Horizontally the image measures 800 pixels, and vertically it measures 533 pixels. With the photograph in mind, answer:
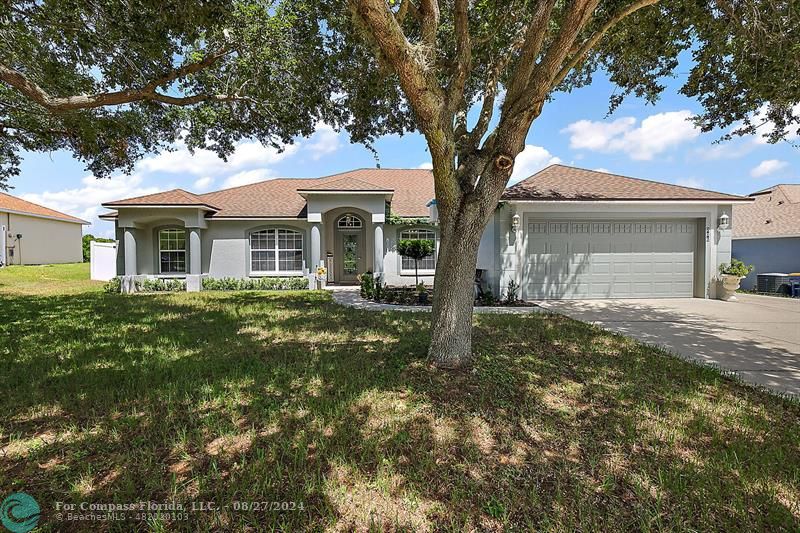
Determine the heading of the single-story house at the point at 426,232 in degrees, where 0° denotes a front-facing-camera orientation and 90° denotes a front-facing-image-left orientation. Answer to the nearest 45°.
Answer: approximately 0°

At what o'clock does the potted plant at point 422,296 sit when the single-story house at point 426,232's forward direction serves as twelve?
The potted plant is roughly at 12 o'clock from the single-story house.

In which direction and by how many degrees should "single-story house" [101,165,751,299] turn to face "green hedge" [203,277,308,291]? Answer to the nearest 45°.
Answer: approximately 90° to its right

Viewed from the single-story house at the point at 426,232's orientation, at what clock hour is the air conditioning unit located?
The air conditioning unit is roughly at 9 o'clock from the single-story house.

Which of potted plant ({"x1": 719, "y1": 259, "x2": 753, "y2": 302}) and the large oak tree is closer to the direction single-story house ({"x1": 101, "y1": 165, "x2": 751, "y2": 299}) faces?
the large oak tree

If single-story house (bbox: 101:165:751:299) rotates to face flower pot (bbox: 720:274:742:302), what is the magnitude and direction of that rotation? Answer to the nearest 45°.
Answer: approximately 90° to its left

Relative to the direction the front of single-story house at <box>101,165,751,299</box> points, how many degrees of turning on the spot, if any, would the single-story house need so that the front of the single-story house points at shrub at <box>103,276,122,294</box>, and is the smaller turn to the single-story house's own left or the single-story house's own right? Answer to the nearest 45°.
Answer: approximately 90° to the single-story house's own right

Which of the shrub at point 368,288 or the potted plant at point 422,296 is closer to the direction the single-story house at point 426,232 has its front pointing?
the potted plant

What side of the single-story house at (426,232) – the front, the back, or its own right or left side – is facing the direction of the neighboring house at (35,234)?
right

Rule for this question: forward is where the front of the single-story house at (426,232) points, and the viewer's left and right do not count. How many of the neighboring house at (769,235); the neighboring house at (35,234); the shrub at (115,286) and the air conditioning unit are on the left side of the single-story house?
2
